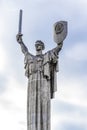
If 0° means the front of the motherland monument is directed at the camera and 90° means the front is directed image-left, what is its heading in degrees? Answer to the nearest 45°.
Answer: approximately 0°
